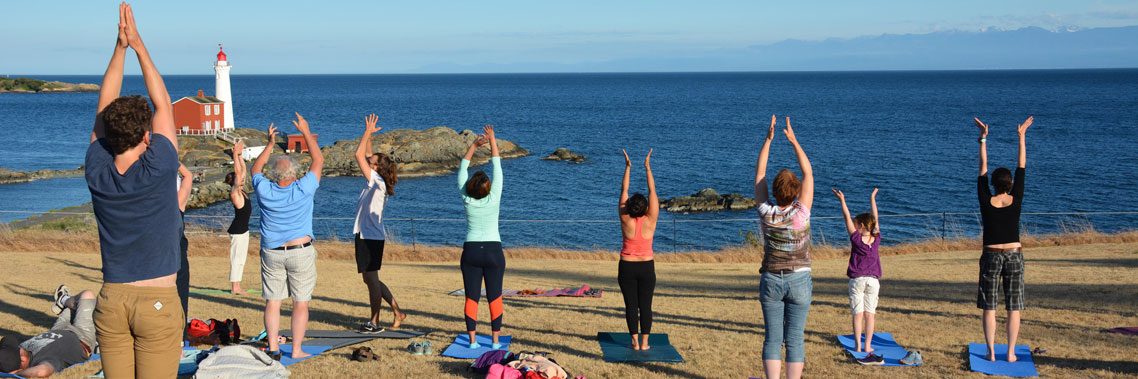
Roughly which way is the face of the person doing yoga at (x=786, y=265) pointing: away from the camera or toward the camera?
away from the camera

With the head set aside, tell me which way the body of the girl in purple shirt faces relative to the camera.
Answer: away from the camera

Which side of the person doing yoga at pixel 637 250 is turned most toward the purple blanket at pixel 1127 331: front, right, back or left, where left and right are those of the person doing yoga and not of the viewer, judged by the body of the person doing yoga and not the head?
right

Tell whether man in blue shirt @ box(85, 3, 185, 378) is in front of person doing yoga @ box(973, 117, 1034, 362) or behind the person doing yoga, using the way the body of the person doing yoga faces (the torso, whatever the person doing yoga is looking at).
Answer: behind

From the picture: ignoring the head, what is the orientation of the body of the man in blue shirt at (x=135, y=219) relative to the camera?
away from the camera

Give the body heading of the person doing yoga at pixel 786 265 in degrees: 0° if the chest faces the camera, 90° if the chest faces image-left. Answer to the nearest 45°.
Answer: approximately 180°

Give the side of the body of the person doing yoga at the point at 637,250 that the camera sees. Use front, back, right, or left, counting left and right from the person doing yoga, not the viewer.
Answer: back

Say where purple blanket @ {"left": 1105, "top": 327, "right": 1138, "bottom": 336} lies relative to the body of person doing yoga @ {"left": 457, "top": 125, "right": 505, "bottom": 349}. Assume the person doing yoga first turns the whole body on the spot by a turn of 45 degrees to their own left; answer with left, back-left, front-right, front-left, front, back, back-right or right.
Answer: back-right

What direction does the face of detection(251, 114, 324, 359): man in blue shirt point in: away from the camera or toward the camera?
away from the camera

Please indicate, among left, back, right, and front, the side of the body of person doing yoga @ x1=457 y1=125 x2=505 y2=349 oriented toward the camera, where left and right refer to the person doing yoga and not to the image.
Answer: back

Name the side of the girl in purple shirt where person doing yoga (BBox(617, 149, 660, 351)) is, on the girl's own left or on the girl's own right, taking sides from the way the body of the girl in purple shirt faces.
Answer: on the girl's own left

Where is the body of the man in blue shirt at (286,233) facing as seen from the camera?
away from the camera
